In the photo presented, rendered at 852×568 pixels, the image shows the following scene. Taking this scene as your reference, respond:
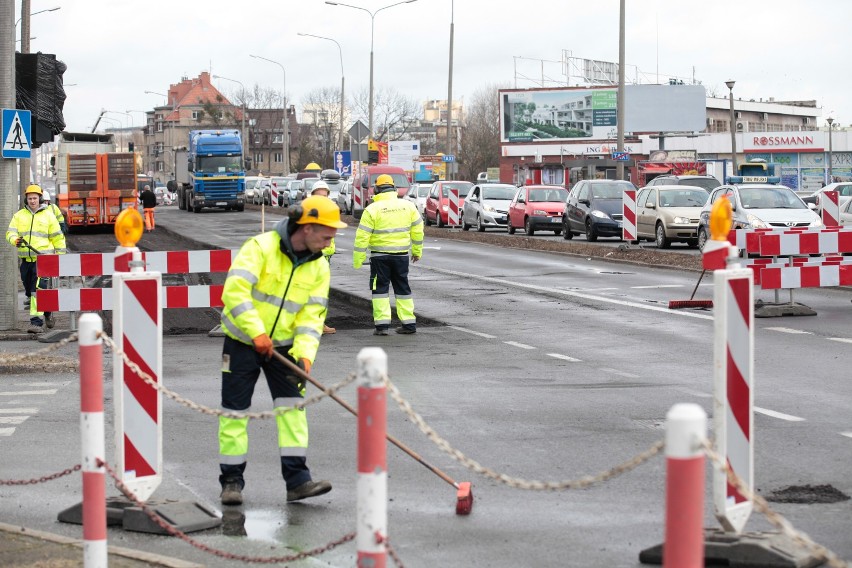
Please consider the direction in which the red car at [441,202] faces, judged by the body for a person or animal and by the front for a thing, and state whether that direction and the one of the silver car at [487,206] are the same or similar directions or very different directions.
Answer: same or similar directions

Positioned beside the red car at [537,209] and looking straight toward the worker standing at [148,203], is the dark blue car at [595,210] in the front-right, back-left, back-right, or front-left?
back-left

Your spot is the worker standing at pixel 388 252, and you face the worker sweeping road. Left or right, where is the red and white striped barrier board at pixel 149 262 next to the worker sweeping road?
right

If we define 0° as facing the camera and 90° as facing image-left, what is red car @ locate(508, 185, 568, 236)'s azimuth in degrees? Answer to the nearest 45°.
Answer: approximately 315°

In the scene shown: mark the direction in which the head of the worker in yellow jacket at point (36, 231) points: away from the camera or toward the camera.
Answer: toward the camera

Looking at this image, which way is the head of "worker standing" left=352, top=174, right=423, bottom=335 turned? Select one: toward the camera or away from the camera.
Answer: away from the camera

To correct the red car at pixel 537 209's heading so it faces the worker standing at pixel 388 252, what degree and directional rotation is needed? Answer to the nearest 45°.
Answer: approximately 45° to its right

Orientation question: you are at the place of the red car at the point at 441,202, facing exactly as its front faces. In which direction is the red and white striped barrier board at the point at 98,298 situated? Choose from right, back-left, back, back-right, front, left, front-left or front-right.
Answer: front-right

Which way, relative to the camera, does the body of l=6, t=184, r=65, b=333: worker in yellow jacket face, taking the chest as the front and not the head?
toward the camera

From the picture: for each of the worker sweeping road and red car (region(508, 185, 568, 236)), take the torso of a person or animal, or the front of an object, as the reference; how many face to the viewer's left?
0

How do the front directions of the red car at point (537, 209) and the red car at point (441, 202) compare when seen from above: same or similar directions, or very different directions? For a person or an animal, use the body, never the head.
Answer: same or similar directions

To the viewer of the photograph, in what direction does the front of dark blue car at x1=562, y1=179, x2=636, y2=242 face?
facing the viewer and to the right of the viewer

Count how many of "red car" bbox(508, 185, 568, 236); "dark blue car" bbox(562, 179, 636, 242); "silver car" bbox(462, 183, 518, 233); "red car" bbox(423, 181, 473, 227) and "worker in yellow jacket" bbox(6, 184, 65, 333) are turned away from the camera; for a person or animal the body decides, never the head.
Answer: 0

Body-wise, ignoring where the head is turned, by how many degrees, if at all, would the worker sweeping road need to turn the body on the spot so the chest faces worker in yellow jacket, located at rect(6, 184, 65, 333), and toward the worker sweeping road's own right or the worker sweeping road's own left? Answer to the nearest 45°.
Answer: approximately 135° to the worker sweeping road's own left
